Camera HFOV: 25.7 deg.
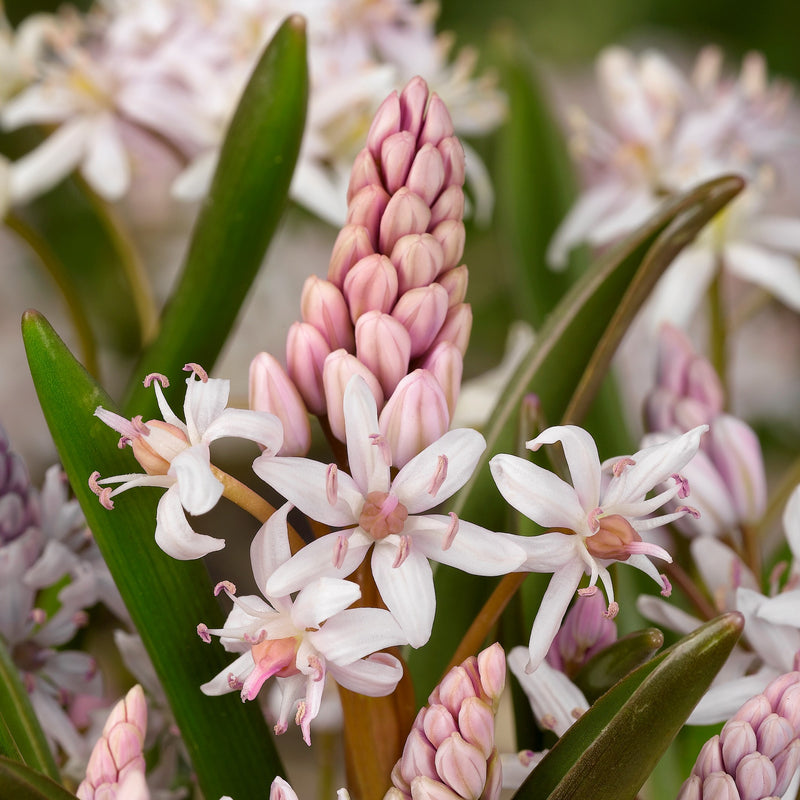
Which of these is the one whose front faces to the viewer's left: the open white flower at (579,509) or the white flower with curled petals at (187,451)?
the white flower with curled petals at (187,451)

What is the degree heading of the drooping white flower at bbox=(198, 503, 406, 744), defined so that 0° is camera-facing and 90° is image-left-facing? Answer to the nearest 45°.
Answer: approximately 45°

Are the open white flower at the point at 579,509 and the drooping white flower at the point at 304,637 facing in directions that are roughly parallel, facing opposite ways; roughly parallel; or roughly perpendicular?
roughly perpendicular

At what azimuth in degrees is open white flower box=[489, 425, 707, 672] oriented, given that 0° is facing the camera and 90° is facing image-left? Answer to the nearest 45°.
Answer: approximately 315°

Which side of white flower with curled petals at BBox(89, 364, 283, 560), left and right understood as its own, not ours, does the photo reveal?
left

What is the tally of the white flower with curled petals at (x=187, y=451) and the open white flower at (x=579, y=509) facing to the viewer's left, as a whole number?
1
